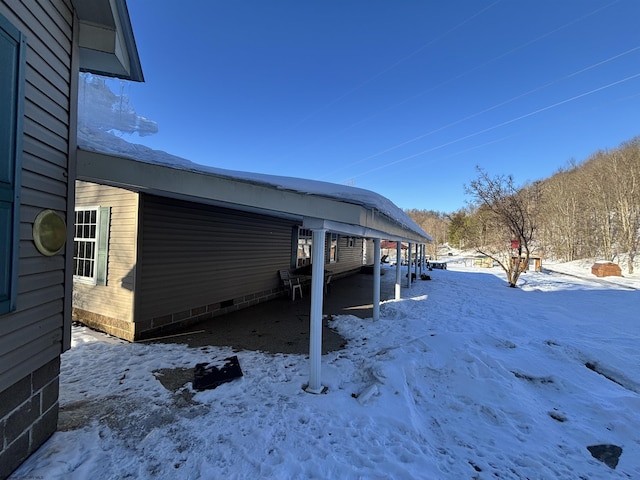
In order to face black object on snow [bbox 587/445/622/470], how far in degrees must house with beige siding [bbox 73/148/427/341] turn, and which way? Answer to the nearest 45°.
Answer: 0° — it already faces it

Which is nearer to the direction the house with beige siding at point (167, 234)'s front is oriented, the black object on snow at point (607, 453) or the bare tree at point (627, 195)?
the black object on snow

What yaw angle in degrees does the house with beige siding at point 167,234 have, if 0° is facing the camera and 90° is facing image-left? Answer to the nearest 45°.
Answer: approximately 315°

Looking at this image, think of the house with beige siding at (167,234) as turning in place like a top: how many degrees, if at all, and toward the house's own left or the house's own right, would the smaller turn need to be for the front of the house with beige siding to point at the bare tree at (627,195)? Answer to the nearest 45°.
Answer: approximately 45° to the house's own left

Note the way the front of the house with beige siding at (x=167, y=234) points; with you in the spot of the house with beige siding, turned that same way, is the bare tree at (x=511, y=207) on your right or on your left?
on your left
